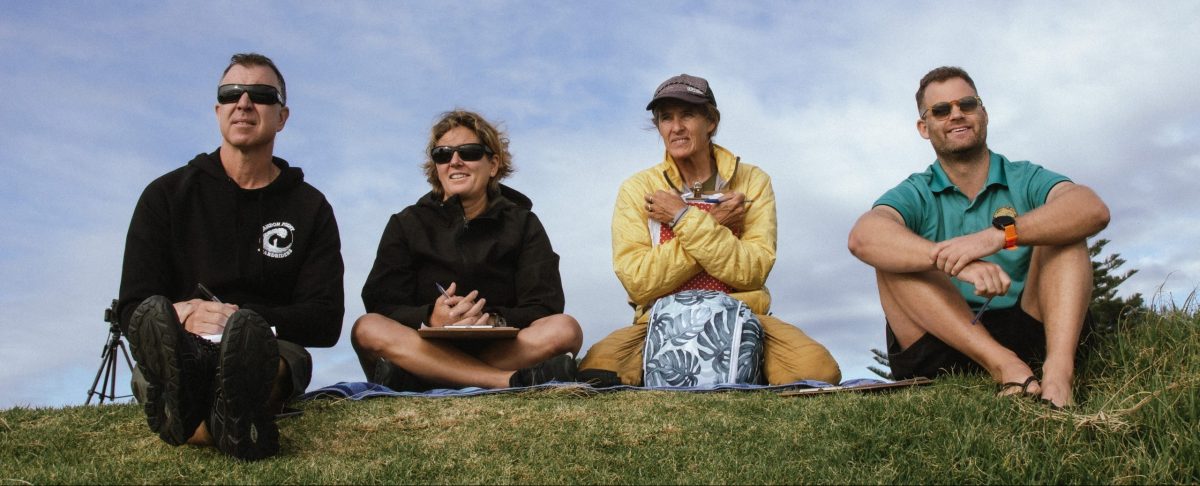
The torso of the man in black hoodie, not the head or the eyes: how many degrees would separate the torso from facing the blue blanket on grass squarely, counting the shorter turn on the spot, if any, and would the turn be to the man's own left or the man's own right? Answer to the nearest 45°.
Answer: approximately 90° to the man's own left

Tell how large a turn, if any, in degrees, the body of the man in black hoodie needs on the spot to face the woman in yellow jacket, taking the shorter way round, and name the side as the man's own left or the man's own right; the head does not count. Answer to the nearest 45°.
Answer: approximately 90° to the man's own left

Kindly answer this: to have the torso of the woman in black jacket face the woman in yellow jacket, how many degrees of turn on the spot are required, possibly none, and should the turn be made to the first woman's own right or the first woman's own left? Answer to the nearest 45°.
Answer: approximately 90° to the first woman's own left

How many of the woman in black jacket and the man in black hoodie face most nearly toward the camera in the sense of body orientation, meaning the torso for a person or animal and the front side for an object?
2

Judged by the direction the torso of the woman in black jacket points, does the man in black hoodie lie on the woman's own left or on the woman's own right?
on the woman's own right

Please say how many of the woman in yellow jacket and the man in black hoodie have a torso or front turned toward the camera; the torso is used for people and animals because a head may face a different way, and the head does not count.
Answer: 2

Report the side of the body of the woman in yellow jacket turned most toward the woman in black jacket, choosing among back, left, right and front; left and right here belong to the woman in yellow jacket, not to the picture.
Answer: right

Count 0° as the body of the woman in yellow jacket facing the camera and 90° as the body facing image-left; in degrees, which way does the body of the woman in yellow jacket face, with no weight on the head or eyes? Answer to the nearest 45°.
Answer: approximately 0°

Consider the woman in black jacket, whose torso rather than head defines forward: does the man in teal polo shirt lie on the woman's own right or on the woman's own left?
on the woman's own left
